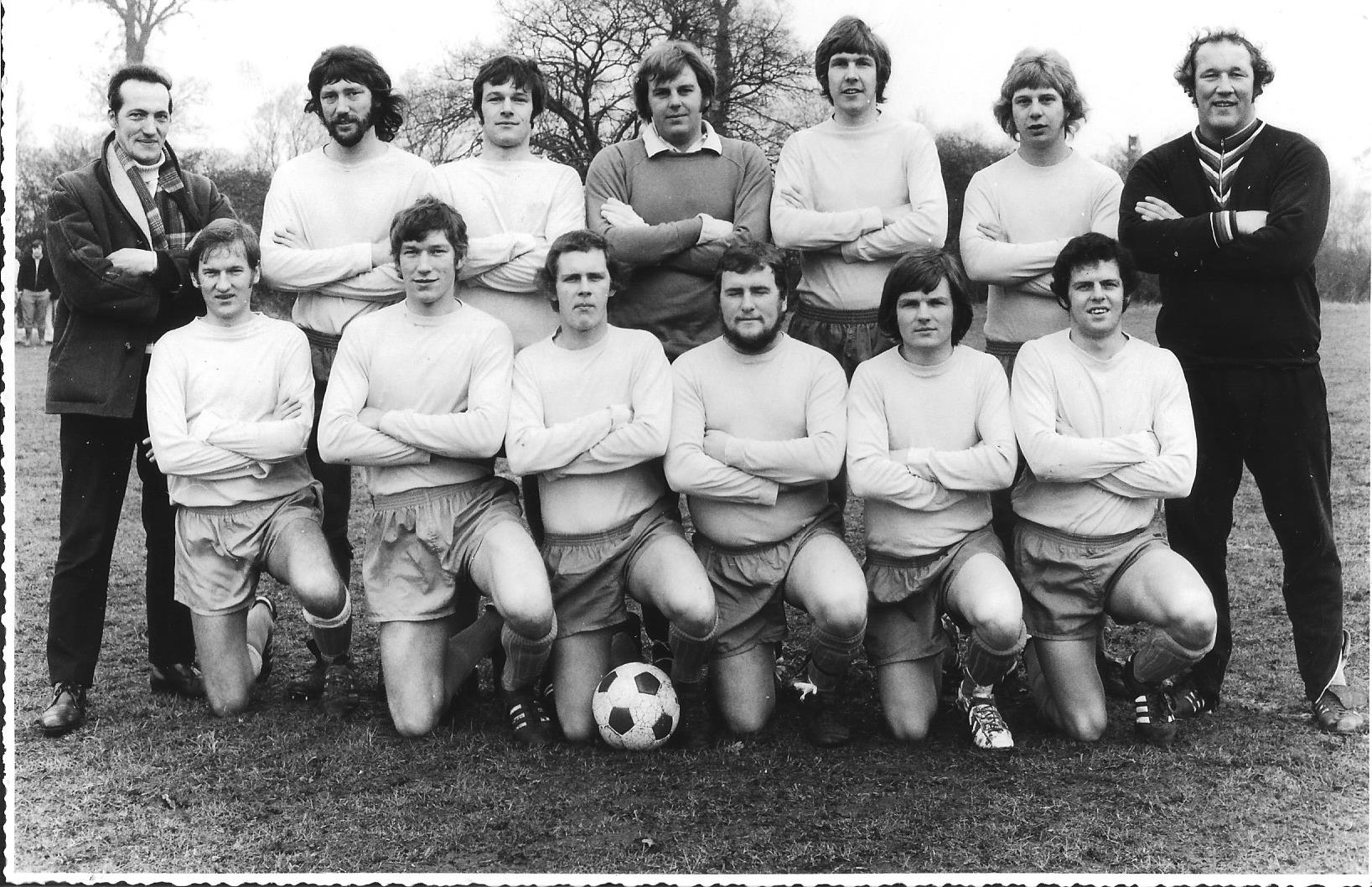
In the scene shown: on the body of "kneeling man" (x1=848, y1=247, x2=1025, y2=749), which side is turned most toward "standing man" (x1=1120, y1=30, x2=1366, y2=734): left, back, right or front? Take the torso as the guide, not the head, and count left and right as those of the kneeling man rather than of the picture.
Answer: left

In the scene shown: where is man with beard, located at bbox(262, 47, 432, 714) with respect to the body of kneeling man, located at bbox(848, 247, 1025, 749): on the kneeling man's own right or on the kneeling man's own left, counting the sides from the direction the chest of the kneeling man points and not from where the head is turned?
on the kneeling man's own right

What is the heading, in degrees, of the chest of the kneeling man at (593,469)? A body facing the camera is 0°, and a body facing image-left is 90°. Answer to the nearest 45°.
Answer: approximately 0°

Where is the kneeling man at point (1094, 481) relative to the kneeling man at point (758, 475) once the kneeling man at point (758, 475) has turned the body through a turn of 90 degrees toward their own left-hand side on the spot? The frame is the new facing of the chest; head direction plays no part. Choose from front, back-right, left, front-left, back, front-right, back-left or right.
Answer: front

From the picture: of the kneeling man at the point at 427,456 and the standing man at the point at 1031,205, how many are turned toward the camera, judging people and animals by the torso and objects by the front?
2

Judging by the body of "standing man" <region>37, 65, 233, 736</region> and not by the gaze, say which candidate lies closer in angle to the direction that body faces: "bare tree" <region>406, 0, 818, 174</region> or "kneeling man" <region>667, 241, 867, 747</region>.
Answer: the kneeling man

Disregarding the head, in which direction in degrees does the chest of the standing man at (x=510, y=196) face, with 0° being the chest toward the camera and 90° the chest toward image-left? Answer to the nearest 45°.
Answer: approximately 0°

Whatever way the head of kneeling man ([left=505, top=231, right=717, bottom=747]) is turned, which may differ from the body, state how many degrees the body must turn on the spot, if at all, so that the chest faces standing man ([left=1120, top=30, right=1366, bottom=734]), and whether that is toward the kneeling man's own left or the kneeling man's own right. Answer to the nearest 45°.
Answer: approximately 90° to the kneeling man's own left
